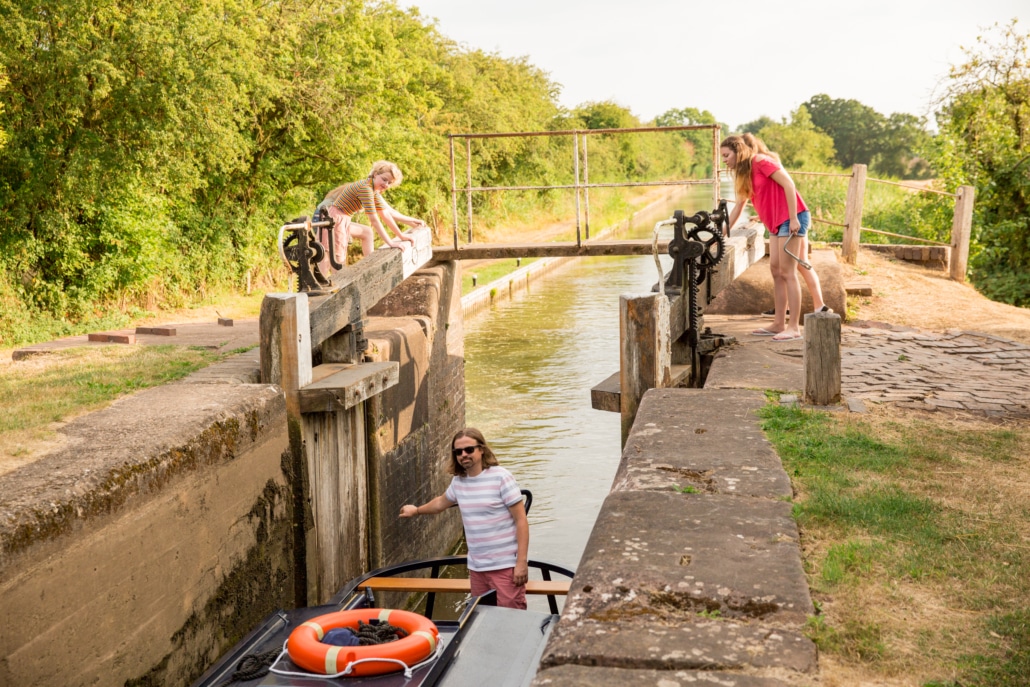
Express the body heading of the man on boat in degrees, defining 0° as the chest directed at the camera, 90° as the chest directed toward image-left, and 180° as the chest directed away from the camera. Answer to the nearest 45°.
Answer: approximately 45°

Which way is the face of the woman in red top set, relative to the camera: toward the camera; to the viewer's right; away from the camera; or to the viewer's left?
to the viewer's left

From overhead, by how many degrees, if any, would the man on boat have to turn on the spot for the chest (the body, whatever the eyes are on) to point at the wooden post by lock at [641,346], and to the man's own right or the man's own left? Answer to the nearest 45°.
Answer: approximately 180°

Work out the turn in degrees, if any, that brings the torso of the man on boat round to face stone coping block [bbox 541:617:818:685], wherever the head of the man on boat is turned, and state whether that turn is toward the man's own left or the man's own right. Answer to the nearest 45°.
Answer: approximately 45° to the man's own left

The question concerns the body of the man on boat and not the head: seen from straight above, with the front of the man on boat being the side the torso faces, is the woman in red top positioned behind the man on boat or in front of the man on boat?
behind

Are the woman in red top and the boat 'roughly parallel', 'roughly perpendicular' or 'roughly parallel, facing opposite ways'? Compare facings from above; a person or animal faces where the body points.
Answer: roughly perpendicular

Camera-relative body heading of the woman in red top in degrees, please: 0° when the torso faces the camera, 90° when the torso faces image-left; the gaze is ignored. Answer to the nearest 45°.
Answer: approximately 90°
